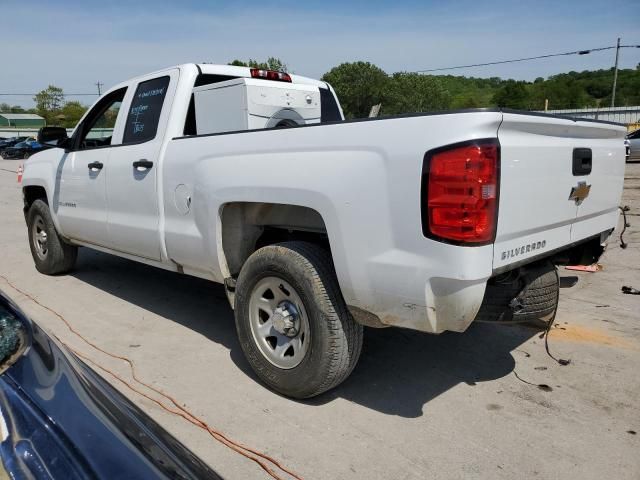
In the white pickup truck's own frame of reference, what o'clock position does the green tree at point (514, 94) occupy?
The green tree is roughly at 2 o'clock from the white pickup truck.

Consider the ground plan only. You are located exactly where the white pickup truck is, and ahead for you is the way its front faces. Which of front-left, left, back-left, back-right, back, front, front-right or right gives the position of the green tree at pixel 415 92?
front-right

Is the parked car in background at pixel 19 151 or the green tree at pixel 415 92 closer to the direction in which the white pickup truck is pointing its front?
the parked car in background

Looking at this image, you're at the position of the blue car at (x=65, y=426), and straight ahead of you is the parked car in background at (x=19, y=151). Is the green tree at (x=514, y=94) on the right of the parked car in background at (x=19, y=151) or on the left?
right

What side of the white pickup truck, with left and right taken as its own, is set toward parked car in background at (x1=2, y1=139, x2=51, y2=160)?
front

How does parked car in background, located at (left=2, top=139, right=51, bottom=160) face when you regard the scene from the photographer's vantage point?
facing the viewer and to the left of the viewer

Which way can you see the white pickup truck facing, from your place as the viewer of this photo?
facing away from the viewer and to the left of the viewer

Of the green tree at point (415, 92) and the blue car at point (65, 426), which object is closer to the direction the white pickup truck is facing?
the green tree

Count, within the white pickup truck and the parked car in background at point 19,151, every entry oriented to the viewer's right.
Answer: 0
